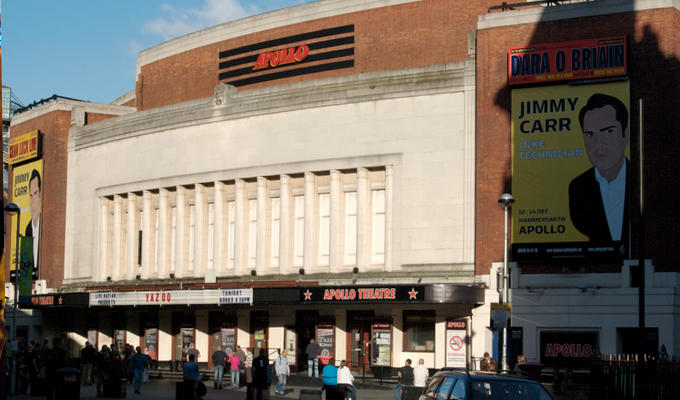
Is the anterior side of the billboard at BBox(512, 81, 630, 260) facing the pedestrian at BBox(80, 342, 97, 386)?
no

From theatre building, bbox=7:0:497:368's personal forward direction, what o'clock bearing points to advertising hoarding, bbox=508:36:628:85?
The advertising hoarding is roughly at 9 o'clock from the theatre building.

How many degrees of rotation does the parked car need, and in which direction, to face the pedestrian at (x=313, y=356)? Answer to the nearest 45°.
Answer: approximately 45° to its right

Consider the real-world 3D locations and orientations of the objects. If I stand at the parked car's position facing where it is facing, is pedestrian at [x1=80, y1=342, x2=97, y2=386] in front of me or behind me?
in front

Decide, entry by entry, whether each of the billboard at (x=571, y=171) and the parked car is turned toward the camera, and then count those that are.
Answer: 1

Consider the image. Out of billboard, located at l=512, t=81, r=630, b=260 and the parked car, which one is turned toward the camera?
the billboard

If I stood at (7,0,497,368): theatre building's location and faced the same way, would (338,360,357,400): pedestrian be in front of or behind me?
in front

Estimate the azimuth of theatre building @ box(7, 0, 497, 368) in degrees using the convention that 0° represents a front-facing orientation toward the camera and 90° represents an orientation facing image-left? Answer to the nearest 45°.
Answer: approximately 45°

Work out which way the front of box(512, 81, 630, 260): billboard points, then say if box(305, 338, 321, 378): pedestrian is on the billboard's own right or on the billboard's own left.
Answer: on the billboard's own right

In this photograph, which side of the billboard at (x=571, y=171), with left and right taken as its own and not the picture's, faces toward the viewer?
front

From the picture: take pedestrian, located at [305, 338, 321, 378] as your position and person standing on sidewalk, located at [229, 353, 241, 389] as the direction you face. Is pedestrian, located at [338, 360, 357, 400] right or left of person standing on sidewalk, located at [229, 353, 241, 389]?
left
